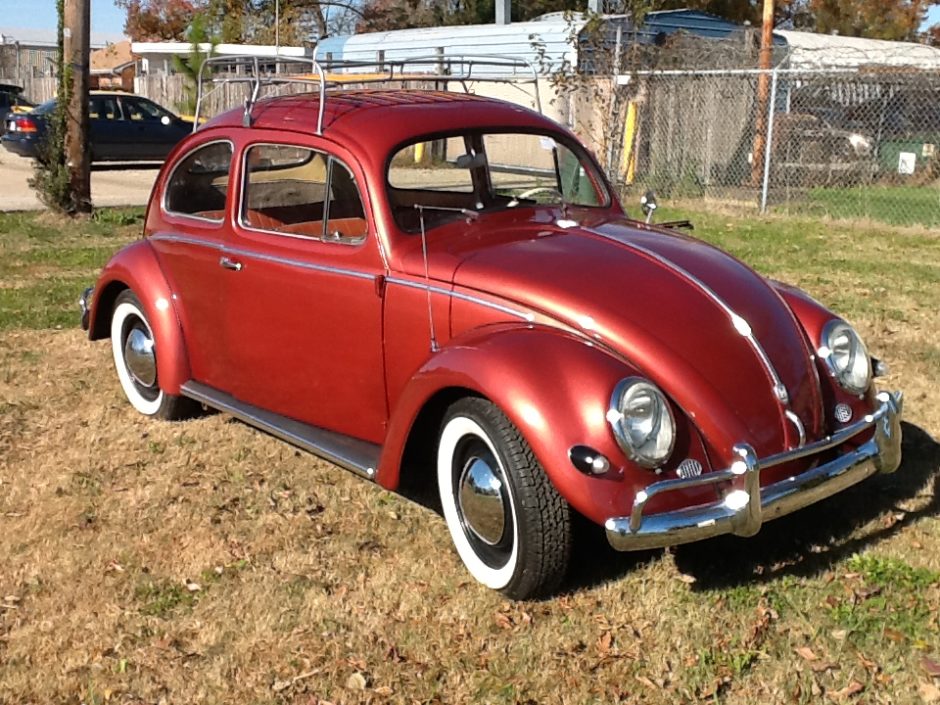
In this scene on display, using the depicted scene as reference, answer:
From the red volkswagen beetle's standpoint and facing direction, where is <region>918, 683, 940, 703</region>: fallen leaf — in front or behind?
in front

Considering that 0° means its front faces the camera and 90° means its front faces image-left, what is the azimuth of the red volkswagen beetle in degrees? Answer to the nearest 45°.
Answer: approximately 315°

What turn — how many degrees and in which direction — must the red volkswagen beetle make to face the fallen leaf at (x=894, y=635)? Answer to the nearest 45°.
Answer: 0° — it already faces it

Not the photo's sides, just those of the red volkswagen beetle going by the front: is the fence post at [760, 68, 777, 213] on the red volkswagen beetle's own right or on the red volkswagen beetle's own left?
on the red volkswagen beetle's own left

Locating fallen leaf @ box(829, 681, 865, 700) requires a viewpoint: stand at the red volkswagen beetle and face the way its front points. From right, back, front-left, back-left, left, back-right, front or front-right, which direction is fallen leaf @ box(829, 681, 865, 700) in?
front

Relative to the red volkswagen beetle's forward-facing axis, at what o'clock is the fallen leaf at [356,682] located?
The fallen leaf is roughly at 2 o'clock from the red volkswagen beetle.

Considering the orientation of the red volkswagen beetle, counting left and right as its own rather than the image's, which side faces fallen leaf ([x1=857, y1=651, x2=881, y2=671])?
front

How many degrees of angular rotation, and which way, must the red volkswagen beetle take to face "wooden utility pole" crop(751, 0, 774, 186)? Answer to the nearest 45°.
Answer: approximately 135° to its left

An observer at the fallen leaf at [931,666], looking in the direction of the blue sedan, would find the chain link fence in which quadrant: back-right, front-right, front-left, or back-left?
front-right

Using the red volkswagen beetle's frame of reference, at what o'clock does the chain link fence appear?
The chain link fence is roughly at 8 o'clock from the red volkswagen beetle.

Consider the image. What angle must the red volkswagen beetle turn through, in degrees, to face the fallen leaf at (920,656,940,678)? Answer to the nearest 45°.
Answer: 0° — it already faces it

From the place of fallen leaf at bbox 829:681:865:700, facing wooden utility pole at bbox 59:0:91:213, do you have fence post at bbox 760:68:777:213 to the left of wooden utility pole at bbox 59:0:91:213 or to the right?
right
